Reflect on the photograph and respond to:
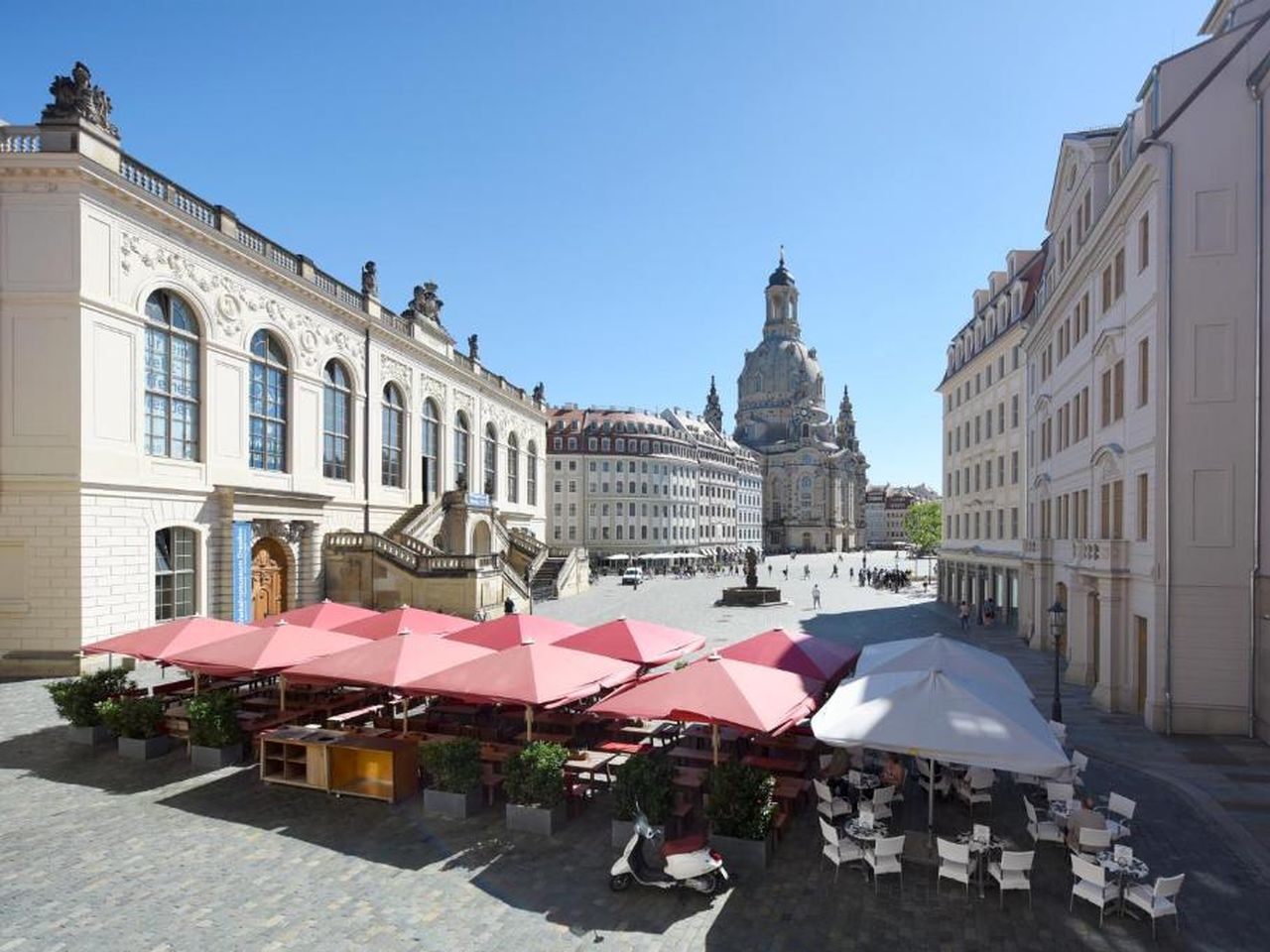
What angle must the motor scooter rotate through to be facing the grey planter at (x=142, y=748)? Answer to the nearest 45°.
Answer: approximately 45° to its right

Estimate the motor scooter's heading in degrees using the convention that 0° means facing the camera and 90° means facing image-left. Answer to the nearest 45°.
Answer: approximately 90°

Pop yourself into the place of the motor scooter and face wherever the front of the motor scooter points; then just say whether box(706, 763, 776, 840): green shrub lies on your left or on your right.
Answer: on your right

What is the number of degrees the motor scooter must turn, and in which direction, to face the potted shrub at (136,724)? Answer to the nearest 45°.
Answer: approximately 45° to its right

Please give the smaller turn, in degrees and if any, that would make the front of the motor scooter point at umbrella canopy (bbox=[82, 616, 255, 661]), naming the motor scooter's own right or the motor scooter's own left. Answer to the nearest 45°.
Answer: approximately 45° to the motor scooter's own right

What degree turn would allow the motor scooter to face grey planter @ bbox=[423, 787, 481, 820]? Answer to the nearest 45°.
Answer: approximately 45° to its right

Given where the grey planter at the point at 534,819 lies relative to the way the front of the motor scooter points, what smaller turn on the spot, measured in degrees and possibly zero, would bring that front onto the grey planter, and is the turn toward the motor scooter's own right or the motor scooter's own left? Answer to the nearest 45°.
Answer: approximately 45° to the motor scooter's own right

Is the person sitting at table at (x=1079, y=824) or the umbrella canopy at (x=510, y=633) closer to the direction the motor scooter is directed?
the umbrella canopy

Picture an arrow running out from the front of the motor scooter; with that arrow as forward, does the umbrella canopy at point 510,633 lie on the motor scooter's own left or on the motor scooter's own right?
on the motor scooter's own right
